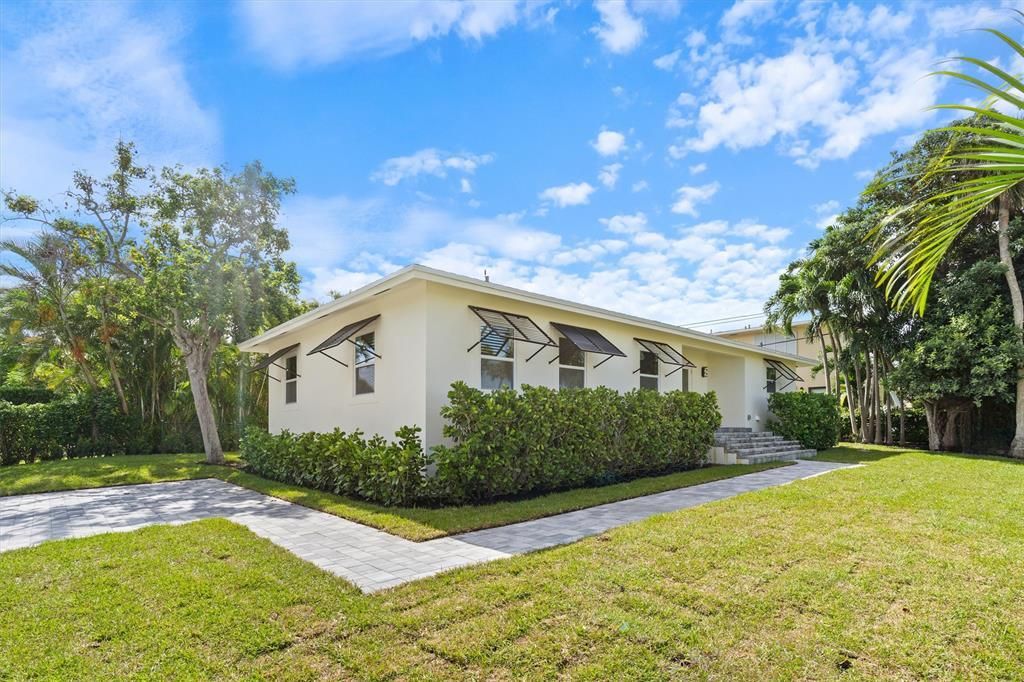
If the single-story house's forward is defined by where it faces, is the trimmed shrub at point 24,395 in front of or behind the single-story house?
behind

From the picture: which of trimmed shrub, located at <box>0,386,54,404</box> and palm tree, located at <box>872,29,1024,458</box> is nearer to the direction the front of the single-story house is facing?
the palm tree

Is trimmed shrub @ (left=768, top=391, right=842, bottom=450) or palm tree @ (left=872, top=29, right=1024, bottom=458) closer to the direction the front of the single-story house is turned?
the palm tree

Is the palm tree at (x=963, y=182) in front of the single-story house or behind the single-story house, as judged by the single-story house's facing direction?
in front

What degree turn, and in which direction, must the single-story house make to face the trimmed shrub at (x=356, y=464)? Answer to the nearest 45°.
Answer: approximately 90° to its right

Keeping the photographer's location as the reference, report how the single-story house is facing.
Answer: facing the viewer and to the right of the viewer

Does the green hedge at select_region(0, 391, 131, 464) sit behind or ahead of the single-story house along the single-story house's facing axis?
behind
